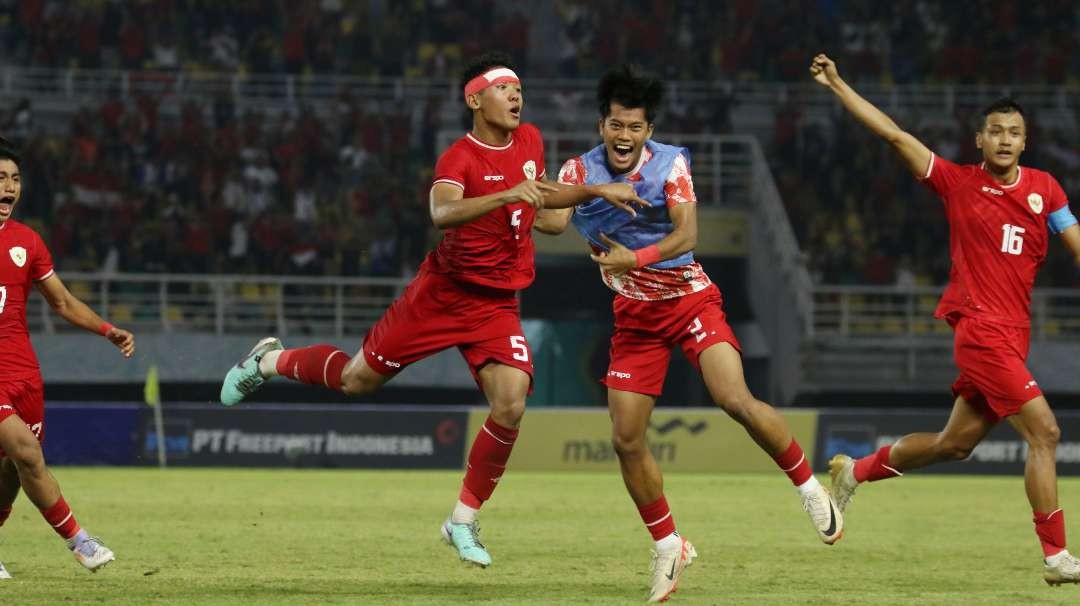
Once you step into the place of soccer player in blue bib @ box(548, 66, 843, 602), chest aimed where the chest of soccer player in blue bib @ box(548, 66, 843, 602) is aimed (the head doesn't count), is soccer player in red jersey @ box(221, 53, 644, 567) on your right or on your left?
on your right

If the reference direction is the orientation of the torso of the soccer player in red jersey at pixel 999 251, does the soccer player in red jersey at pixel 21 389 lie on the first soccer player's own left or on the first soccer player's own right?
on the first soccer player's own right

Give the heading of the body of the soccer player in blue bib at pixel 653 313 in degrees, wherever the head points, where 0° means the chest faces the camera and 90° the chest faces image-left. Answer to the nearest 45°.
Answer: approximately 0°

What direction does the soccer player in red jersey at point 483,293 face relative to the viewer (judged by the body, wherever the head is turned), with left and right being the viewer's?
facing the viewer and to the right of the viewer

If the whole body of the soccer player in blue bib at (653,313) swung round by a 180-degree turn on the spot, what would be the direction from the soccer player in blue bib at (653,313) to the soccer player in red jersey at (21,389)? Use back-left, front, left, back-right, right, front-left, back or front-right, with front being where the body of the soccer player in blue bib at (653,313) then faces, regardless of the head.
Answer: left

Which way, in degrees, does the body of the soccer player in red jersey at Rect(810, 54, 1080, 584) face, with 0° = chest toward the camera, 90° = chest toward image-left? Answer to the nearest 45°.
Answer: approximately 315°
